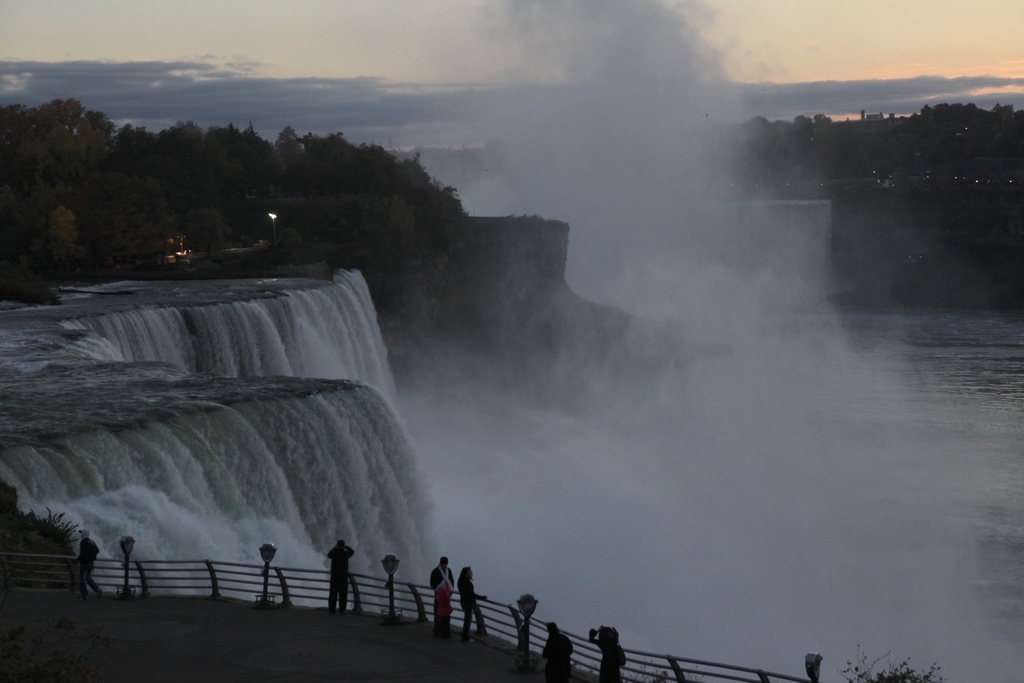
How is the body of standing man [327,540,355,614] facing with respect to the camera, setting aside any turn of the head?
away from the camera

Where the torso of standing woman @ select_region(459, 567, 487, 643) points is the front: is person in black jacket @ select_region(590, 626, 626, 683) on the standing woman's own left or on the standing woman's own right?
on the standing woman's own right

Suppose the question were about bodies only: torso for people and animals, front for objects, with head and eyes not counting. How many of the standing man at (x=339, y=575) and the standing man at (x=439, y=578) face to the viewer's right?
0

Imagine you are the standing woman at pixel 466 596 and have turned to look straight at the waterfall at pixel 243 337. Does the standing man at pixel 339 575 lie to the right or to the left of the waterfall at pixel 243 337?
left

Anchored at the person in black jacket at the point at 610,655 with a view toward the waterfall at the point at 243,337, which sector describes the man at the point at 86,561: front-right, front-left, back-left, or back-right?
front-left
